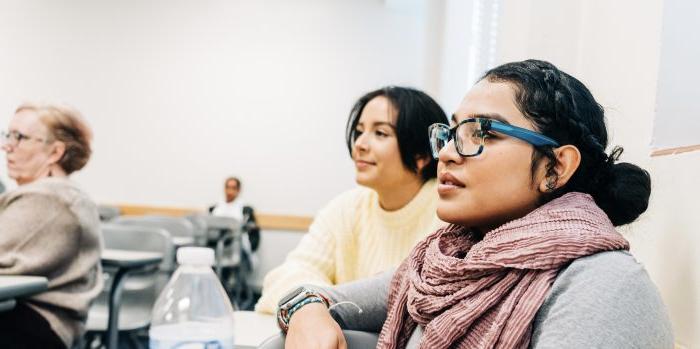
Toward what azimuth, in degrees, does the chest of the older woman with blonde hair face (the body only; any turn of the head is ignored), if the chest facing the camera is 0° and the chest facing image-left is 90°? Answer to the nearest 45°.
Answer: approximately 90°

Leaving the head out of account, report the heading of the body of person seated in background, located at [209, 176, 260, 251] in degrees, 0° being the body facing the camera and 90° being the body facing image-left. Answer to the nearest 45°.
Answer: approximately 45°

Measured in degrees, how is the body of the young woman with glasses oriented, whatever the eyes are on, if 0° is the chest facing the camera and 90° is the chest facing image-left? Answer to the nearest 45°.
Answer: approximately 45°

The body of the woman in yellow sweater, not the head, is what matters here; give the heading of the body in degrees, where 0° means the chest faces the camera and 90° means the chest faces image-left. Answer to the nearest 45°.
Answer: approximately 45°

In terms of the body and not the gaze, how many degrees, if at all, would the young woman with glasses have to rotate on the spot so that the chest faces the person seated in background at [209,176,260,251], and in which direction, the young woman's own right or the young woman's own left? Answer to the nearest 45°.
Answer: approximately 90° to the young woman's own right

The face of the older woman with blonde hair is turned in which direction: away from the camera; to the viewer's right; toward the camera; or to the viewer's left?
to the viewer's left

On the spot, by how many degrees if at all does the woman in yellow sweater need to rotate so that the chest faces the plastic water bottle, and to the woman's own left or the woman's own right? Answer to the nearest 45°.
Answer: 0° — they already face it

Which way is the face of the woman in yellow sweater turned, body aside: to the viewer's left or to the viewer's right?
to the viewer's left

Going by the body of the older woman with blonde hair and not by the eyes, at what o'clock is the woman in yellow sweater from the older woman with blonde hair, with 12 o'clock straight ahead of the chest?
The woman in yellow sweater is roughly at 7 o'clock from the older woman with blonde hair.

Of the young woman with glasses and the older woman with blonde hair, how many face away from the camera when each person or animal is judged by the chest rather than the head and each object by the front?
0

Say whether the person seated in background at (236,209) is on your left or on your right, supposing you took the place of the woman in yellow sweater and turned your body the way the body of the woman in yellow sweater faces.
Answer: on your right
